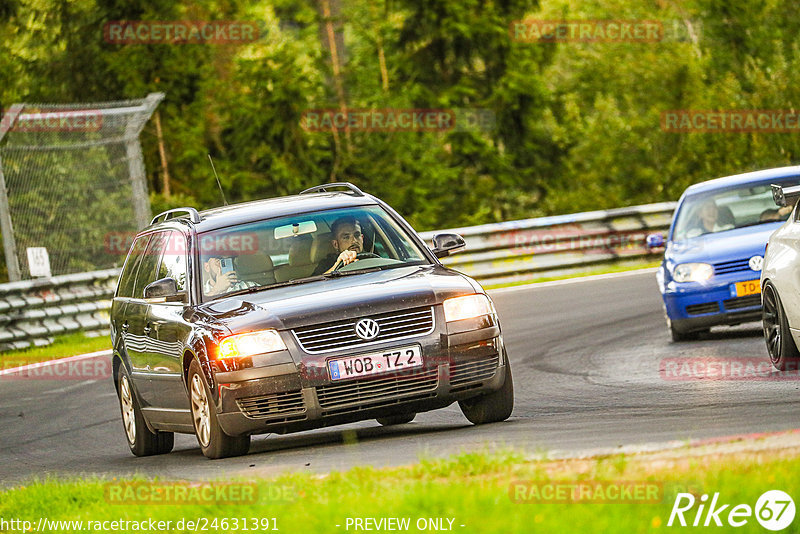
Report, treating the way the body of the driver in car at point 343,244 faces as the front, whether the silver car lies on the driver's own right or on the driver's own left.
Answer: on the driver's own left

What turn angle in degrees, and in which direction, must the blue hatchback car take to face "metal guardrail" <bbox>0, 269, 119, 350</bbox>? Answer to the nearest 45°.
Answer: approximately 135° to its right

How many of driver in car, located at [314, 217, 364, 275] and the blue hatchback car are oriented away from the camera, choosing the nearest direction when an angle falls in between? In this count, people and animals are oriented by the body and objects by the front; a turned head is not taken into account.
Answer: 0

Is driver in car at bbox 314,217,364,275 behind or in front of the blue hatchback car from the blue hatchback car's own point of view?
in front

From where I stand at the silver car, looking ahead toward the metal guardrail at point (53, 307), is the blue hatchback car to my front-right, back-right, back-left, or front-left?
front-right

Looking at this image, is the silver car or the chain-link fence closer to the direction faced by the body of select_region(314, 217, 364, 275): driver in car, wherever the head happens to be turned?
the silver car

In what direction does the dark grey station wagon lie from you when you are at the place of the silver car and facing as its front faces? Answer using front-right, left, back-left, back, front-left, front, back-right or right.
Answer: right

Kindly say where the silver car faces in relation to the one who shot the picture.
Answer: facing the viewer and to the right of the viewer

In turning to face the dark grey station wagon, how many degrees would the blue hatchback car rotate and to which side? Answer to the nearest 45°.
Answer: approximately 45° to its right

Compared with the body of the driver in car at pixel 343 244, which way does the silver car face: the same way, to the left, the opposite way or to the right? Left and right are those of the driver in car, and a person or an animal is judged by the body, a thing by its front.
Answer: the same way

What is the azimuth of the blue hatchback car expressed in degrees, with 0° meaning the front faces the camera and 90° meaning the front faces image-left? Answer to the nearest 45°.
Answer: approximately 0°

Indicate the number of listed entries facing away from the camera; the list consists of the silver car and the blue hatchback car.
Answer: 0
